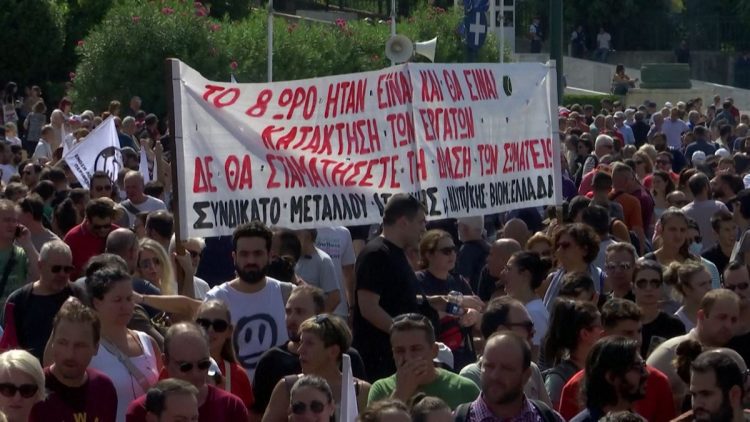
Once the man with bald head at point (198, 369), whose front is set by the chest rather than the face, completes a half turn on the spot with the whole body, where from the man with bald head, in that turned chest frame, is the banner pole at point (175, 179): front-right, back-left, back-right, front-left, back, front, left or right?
front

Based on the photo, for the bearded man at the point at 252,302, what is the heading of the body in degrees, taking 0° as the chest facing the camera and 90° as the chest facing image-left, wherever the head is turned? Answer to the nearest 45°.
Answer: approximately 0°

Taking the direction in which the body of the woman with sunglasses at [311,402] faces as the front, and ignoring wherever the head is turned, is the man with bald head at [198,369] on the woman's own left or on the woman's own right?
on the woman's own right

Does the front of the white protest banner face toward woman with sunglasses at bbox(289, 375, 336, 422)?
yes

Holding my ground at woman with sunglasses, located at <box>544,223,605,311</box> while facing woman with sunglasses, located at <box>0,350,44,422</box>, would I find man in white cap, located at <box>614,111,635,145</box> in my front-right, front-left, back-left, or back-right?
back-right

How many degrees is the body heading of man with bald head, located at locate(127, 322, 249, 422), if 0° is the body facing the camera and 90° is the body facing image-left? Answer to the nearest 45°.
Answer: approximately 0°

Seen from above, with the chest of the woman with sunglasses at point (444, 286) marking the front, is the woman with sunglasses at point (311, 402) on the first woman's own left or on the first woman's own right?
on the first woman's own right

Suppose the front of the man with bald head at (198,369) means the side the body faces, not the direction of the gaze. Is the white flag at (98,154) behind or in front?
behind

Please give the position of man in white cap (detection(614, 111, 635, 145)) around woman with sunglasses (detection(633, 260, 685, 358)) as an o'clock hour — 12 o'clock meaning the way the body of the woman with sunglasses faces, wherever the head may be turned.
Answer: The man in white cap is roughly at 6 o'clock from the woman with sunglasses.
